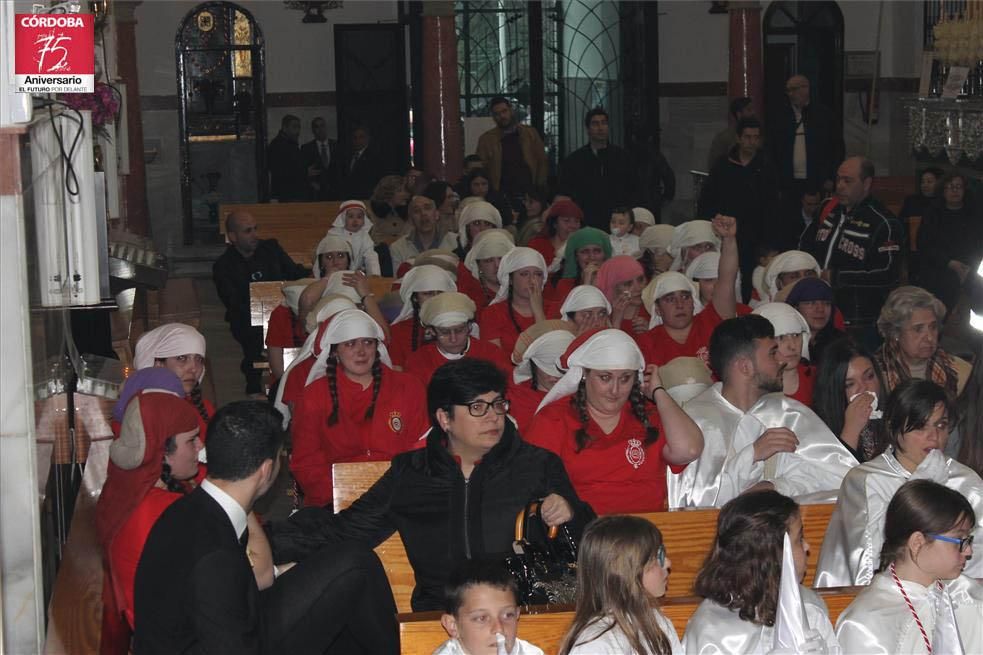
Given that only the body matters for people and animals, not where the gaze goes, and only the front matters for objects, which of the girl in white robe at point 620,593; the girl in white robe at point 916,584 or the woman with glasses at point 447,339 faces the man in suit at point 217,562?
the woman with glasses

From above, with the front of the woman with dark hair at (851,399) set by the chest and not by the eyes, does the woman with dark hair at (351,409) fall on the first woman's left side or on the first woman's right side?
on the first woman's right side

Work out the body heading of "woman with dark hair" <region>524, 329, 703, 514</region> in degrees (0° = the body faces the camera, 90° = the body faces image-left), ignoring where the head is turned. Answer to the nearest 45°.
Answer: approximately 0°

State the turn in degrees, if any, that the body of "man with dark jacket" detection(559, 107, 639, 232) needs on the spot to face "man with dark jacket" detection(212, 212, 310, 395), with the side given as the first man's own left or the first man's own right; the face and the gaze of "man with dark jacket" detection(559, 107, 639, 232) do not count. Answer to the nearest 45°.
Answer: approximately 45° to the first man's own right

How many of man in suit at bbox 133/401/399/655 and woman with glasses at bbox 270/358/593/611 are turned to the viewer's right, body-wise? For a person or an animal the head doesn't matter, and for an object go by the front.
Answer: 1

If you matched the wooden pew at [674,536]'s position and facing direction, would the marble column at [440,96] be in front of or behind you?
behind

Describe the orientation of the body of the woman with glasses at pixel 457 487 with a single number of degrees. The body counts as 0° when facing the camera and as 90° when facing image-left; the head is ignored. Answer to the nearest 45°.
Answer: approximately 0°

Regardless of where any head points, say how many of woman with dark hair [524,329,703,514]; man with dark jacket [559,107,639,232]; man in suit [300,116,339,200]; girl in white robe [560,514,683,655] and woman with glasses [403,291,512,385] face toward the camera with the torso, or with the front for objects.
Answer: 4

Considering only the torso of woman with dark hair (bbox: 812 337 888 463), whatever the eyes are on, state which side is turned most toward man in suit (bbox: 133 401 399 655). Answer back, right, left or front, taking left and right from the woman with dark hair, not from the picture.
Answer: right

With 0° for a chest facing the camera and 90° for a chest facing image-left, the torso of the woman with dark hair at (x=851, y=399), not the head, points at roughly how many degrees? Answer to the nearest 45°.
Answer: approximately 315°
